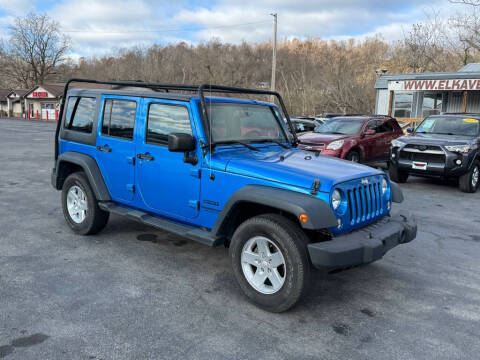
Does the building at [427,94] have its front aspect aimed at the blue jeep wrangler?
yes

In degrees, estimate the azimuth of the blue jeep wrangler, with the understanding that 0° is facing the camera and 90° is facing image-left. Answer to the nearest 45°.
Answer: approximately 315°

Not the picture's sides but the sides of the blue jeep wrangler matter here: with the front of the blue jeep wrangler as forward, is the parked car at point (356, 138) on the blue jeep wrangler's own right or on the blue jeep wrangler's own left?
on the blue jeep wrangler's own left

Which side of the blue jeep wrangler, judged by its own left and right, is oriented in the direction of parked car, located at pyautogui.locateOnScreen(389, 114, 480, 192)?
left

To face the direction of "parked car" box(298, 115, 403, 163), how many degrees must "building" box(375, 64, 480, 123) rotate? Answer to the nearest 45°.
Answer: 0° — it already faces it

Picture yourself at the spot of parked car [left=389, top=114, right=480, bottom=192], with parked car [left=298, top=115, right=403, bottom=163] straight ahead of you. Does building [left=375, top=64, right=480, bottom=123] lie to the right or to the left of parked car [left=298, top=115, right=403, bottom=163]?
right

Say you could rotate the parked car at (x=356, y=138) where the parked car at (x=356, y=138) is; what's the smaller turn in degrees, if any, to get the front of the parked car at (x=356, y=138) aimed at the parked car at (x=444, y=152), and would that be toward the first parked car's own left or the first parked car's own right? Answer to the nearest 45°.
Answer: approximately 90° to the first parked car's own left

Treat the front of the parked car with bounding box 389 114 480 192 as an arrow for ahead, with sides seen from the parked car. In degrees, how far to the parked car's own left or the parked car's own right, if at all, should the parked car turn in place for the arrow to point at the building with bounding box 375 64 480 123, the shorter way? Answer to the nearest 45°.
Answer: approximately 135° to the parked car's own right

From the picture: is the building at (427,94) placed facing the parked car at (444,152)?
yes
